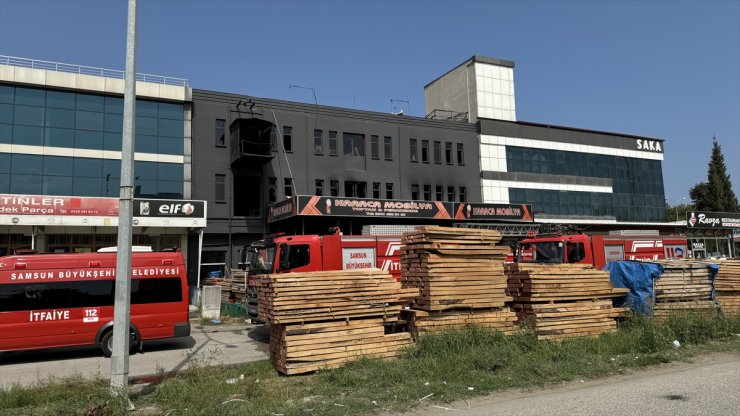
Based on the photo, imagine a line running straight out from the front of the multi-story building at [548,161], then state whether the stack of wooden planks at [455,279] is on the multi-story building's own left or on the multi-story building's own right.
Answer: on the multi-story building's own right

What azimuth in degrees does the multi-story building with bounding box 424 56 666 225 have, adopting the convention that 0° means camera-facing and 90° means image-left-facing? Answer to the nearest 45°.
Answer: approximately 315°

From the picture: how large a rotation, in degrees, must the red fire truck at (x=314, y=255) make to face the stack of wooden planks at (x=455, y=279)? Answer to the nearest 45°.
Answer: approximately 90° to its left

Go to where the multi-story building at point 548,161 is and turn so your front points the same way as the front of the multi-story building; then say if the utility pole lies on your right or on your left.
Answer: on your right

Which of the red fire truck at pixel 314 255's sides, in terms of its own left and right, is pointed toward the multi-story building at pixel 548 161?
back

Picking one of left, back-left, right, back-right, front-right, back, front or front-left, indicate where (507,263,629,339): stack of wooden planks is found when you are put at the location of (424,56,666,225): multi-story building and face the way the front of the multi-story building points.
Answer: front-right

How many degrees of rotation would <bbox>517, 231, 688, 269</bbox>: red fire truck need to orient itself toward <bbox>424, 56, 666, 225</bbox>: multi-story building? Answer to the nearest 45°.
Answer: approximately 135° to its right

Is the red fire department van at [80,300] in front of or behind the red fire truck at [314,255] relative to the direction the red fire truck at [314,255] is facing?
in front

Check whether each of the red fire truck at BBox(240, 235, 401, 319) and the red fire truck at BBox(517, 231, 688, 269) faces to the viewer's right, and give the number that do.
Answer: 0

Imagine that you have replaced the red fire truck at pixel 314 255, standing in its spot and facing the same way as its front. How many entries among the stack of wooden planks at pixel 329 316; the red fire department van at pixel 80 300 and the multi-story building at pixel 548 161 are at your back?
1

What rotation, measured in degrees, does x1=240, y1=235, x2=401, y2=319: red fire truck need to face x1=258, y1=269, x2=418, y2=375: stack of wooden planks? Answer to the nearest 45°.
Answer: approximately 45° to its left

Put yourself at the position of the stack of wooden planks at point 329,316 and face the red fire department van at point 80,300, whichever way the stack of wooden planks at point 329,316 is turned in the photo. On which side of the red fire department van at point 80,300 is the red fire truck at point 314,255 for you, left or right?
right
